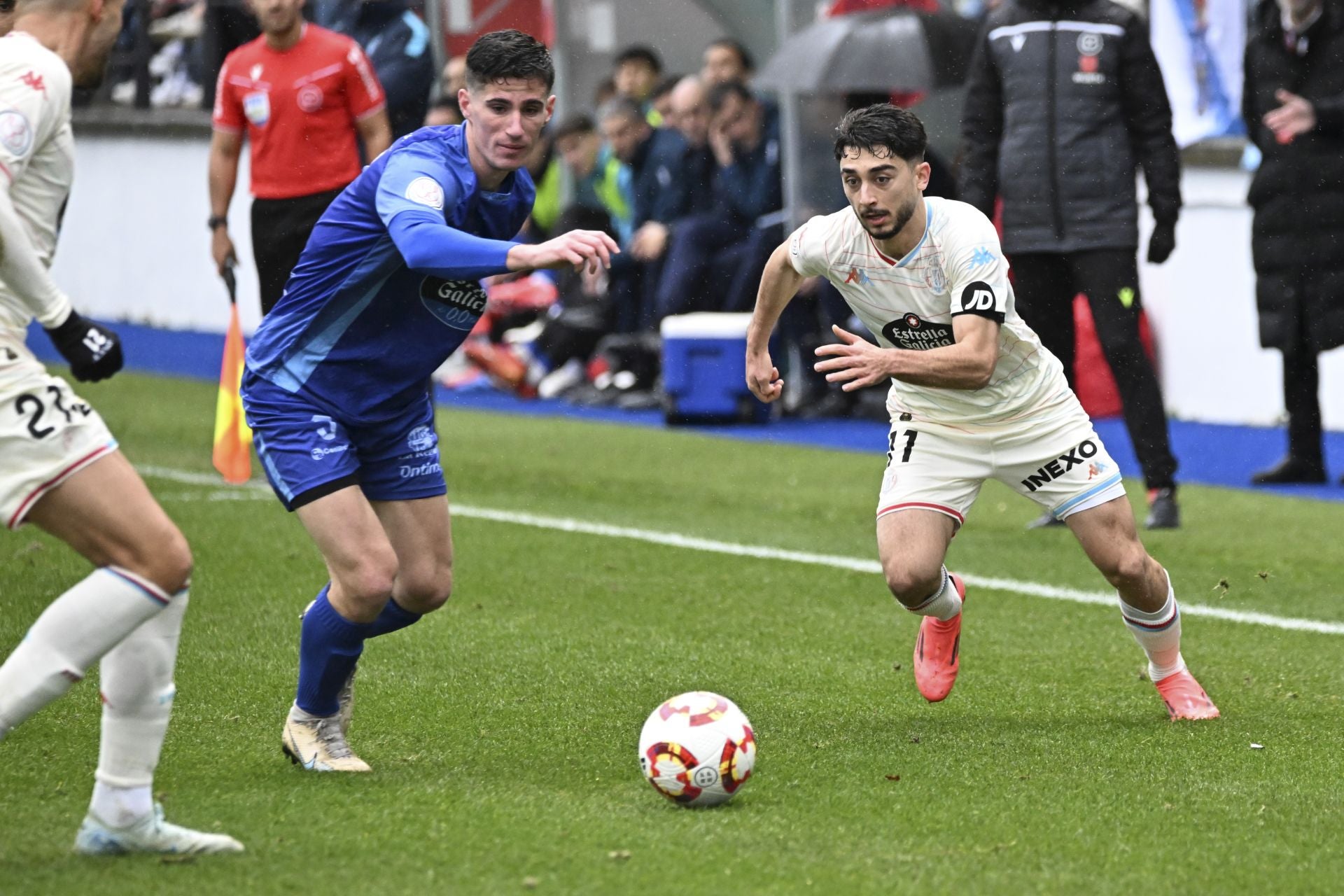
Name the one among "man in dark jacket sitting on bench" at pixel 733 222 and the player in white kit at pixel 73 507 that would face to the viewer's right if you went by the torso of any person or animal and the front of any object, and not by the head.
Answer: the player in white kit

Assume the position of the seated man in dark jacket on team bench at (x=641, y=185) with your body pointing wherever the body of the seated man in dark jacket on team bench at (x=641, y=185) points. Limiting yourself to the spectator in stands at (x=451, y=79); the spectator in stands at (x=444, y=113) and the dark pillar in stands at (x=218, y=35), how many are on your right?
3

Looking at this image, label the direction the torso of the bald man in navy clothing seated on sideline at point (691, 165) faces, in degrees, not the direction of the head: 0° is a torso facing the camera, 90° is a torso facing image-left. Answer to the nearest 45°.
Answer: approximately 45°

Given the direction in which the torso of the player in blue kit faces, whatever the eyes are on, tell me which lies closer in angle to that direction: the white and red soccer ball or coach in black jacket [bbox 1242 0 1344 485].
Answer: the white and red soccer ball

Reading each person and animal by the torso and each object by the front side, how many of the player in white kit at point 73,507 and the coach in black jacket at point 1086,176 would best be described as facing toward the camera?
1

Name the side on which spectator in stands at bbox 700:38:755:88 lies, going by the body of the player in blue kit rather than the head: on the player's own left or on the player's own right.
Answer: on the player's own left

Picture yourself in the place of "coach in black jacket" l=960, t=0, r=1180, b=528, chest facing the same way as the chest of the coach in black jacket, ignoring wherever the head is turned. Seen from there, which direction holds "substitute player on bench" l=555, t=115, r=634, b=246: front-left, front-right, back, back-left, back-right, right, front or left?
back-right

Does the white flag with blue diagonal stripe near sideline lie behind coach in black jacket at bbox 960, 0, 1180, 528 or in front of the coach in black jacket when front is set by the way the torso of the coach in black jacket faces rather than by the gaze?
behind

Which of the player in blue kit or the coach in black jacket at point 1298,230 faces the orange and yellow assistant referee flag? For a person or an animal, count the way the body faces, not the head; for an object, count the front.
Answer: the coach in black jacket
